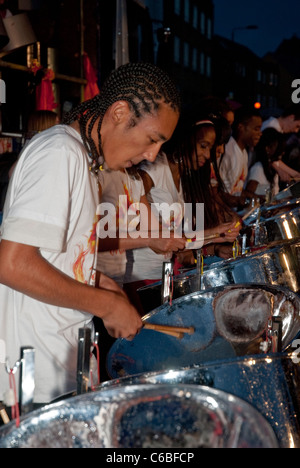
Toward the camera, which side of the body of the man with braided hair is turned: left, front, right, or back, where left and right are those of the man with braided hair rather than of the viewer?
right

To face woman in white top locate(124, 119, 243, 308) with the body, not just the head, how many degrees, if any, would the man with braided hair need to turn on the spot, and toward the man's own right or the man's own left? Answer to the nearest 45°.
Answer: approximately 90° to the man's own left

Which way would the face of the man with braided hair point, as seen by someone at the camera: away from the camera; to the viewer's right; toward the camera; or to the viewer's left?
to the viewer's right

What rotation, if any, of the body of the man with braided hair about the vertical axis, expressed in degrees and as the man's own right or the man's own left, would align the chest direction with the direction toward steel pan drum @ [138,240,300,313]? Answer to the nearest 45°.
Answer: approximately 45° to the man's own left

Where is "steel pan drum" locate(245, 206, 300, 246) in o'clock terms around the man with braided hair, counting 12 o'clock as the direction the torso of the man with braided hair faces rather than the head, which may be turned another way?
The steel pan drum is roughly at 10 o'clock from the man with braided hair.
